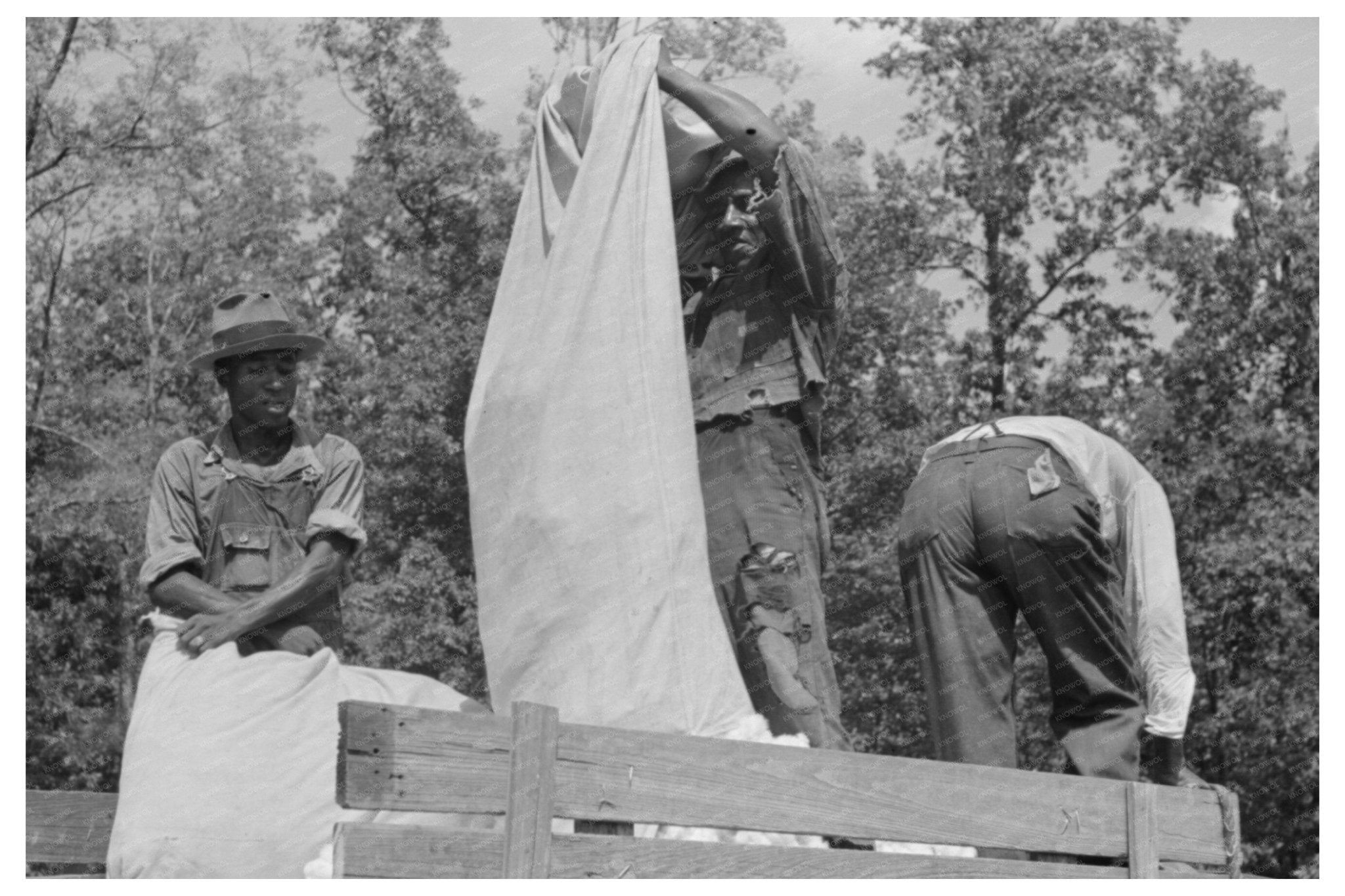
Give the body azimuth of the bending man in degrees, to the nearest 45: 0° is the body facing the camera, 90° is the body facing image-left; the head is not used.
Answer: approximately 225°

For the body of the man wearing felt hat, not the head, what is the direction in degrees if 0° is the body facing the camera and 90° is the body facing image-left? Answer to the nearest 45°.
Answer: approximately 0°

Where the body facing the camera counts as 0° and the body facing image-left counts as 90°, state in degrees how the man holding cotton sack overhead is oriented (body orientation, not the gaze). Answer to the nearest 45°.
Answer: approximately 45°

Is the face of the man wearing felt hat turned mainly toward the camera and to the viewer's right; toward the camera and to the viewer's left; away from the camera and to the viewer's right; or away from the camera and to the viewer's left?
toward the camera and to the viewer's right

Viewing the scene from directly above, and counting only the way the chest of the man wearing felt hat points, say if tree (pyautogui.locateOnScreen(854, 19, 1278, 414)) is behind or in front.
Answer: behind

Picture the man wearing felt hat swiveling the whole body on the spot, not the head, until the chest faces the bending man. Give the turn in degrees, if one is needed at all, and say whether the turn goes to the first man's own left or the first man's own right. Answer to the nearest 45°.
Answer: approximately 90° to the first man's own left

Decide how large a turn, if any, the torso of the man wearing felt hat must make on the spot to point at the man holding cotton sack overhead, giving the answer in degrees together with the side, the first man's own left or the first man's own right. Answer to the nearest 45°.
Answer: approximately 90° to the first man's own left

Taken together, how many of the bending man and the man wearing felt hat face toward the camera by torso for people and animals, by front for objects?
1

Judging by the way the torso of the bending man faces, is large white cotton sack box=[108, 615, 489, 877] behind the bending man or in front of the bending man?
behind

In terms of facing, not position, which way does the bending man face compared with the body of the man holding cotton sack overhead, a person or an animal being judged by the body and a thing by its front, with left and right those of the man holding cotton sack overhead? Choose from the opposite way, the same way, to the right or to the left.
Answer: the opposite way
